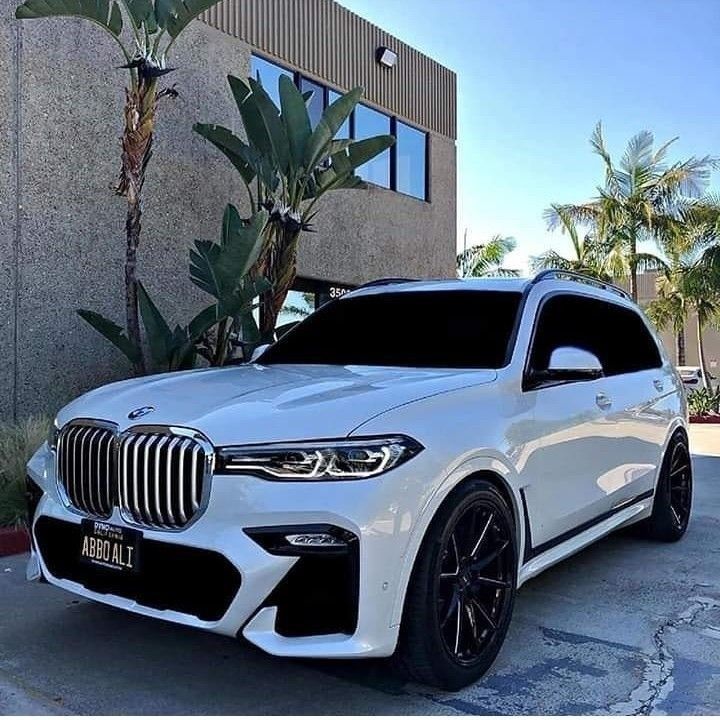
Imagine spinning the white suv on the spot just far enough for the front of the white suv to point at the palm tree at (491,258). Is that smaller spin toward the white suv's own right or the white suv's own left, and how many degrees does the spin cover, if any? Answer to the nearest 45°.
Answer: approximately 135° to the white suv's own right

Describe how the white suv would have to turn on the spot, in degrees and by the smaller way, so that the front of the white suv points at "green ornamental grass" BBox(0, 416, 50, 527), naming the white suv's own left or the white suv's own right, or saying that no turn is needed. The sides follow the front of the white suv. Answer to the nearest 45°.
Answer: approximately 90° to the white suv's own right

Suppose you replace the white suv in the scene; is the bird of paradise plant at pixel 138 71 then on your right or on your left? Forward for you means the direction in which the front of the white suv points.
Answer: on your right

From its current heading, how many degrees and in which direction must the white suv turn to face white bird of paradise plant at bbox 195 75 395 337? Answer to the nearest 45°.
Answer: approximately 135° to its right

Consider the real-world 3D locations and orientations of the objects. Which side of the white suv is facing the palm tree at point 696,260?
back

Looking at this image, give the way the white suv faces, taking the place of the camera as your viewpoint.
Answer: facing the viewer and to the left of the viewer
